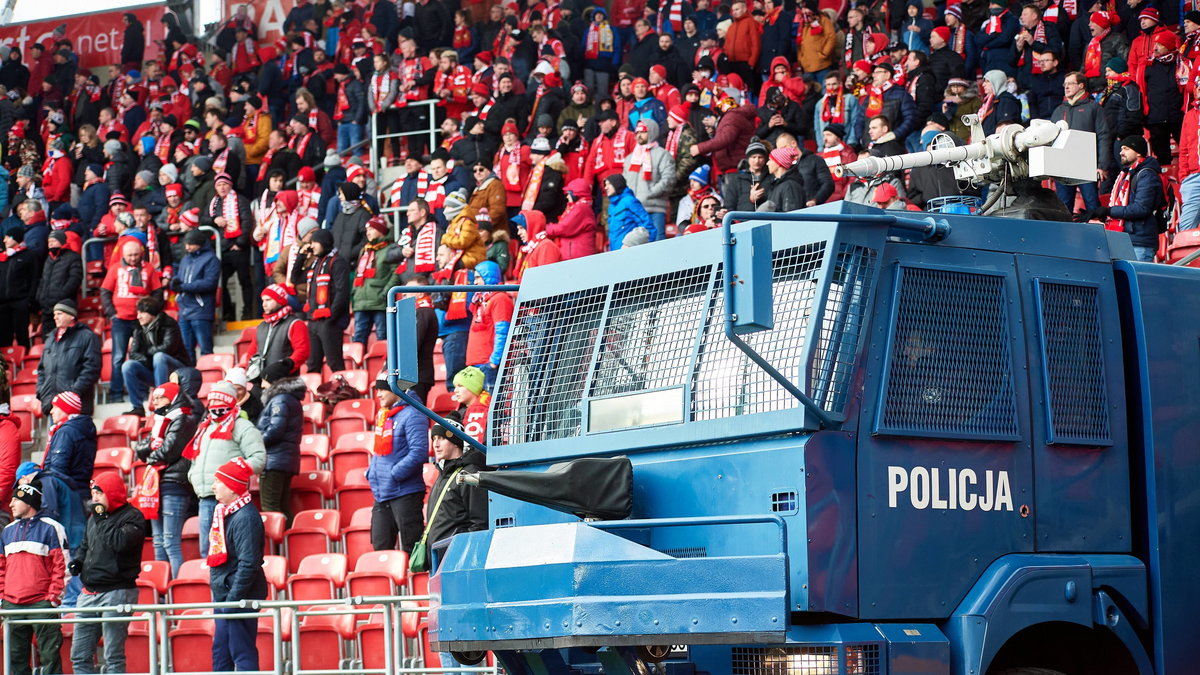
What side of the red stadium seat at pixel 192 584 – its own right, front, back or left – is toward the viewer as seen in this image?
front

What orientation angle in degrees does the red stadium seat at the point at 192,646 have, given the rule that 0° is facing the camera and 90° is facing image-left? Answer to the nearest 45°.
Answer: approximately 0°

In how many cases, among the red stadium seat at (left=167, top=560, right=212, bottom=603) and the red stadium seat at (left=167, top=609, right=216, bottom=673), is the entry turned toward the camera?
2

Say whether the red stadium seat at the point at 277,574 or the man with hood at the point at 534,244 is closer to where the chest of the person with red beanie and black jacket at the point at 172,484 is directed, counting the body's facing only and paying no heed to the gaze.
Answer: the red stadium seat

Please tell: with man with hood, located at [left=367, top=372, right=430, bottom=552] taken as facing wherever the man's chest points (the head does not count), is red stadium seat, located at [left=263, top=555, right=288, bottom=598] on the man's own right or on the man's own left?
on the man's own right

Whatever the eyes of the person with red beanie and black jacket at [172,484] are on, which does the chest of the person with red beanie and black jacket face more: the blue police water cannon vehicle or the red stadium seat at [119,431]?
the blue police water cannon vehicle

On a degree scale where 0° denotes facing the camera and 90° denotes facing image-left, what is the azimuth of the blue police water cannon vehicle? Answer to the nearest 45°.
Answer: approximately 45°

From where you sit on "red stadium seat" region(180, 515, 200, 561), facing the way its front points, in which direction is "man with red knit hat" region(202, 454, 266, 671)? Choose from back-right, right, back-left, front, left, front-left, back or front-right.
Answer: front

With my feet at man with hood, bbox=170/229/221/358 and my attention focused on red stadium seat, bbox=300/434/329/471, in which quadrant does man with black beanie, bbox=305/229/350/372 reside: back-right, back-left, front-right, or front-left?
front-left

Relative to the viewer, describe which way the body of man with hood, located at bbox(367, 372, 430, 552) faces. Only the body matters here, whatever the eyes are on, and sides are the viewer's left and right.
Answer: facing the viewer and to the left of the viewer

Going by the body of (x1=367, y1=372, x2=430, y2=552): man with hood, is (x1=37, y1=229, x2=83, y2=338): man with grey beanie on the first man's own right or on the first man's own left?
on the first man's own right

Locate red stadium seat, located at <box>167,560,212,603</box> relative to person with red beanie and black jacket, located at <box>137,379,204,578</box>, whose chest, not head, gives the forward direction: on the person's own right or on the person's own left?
on the person's own left
